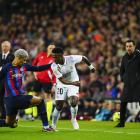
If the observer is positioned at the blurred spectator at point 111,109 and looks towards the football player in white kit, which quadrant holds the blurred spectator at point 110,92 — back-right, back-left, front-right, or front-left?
back-right

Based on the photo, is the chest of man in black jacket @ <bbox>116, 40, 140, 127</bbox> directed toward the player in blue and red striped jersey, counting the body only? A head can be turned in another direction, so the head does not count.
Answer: yes

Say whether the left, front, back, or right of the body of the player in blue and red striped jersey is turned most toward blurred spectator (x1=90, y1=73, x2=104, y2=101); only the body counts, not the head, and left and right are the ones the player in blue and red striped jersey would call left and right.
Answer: left

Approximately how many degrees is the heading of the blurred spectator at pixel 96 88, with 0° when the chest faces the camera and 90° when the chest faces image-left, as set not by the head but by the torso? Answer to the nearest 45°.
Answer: approximately 45°

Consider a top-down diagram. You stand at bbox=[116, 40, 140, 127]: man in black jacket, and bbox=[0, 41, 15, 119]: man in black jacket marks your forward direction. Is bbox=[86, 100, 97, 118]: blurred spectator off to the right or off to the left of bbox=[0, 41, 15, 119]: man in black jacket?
right
